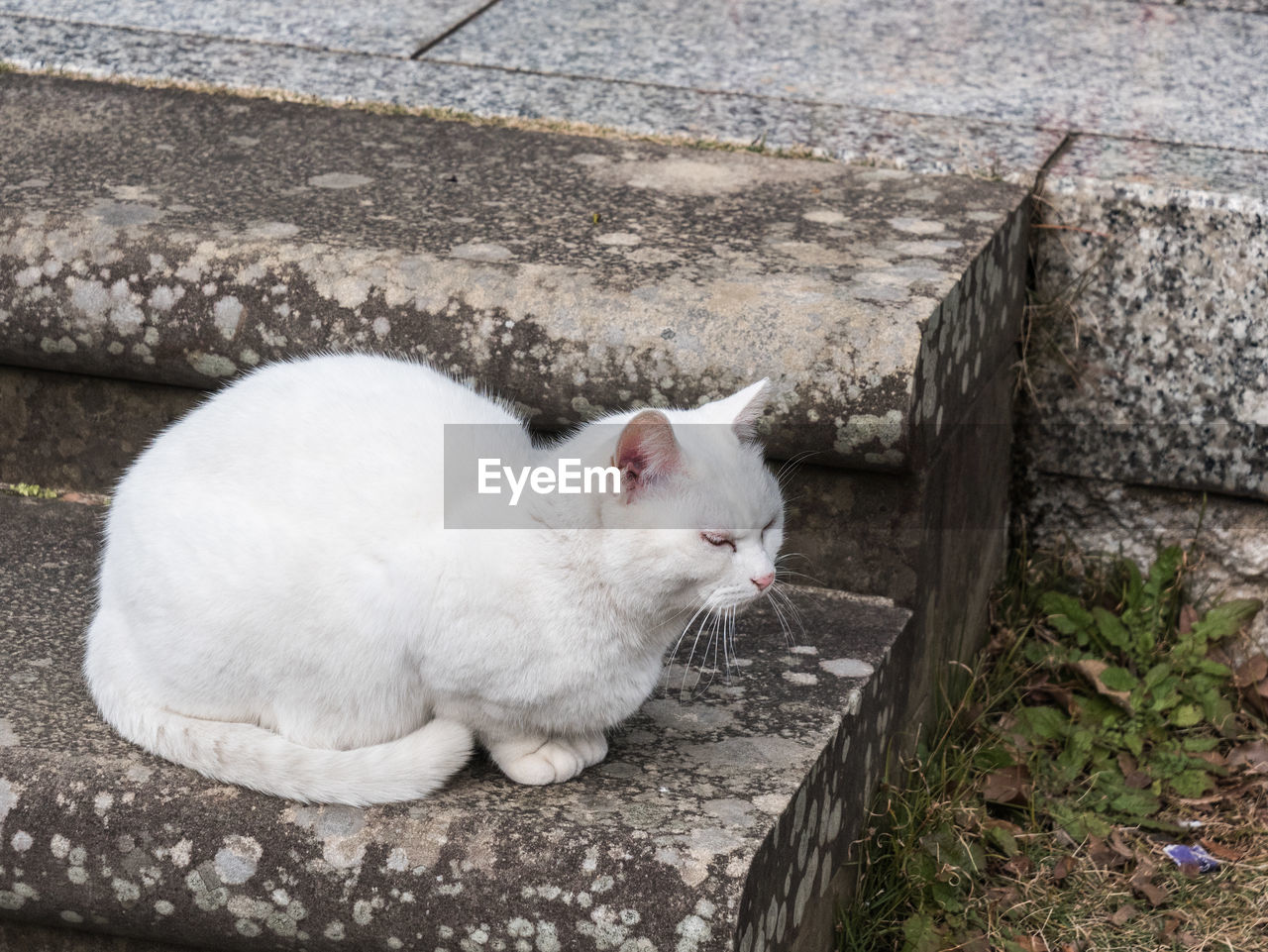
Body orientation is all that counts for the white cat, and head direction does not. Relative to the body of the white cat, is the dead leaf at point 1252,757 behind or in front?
in front

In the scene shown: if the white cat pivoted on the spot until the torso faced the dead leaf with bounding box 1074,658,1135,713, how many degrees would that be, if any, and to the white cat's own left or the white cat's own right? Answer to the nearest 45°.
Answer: approximately 45° to the white cat's own left

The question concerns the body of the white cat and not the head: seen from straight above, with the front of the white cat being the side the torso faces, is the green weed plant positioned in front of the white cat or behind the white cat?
in front

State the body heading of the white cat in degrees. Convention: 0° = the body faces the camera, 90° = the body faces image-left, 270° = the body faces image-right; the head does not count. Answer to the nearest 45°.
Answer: approximately 270°

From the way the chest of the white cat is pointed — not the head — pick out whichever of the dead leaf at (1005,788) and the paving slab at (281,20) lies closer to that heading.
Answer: the dead leaf

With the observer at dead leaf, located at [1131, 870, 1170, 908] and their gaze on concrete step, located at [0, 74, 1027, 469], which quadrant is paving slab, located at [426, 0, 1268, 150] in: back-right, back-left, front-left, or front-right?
front-right

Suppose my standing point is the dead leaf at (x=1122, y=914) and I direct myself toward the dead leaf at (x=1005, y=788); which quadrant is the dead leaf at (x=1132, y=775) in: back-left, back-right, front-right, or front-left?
front-right
